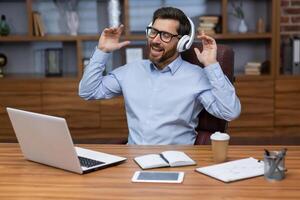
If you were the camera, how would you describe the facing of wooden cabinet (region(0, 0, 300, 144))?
facing the viewer

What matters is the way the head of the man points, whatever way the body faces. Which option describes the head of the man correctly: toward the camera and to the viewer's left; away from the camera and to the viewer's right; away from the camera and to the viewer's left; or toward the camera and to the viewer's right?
toward the camera and to the viewer's left

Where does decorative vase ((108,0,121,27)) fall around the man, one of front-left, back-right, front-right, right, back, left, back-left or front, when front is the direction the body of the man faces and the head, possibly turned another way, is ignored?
back

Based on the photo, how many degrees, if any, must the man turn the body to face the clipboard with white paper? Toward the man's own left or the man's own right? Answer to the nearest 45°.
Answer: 0° — they already face it

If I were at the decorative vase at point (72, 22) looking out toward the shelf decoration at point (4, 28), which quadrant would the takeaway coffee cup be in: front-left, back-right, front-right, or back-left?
back-left

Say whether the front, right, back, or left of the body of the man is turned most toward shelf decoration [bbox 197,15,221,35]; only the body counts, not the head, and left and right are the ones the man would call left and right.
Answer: back

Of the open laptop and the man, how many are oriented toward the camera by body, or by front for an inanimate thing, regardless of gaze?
1

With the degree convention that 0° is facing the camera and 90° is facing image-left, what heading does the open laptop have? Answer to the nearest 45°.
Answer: approximately 225°

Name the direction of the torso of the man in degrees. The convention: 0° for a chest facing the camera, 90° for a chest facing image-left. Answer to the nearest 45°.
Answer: approximately 0°

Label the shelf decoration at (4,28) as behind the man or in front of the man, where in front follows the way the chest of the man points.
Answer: behind
